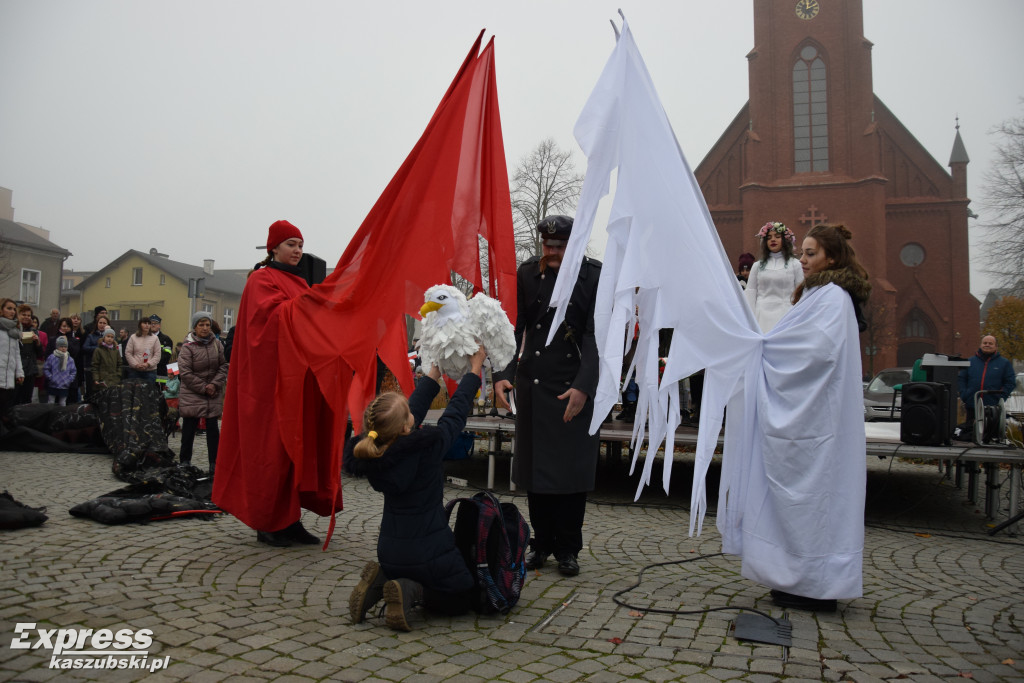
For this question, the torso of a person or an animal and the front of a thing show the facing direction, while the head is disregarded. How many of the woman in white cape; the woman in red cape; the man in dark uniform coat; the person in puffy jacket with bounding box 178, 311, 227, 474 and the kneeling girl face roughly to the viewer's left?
1

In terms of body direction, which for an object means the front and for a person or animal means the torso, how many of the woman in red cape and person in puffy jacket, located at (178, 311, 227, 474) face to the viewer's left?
0

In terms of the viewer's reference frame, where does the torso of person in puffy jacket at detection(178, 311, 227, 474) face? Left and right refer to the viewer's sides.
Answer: facing the viewer and to the right of the viewer

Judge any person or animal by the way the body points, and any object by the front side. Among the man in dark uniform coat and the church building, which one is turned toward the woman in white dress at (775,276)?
the church building

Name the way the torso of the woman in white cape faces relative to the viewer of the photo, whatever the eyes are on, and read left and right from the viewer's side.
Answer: facing to the left of the viewer

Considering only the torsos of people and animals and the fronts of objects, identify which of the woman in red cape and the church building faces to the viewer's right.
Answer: the woman in red cape

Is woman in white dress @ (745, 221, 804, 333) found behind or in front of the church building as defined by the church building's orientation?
in front

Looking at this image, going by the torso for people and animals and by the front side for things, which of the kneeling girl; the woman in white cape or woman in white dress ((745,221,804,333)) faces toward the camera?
the woman in white dress

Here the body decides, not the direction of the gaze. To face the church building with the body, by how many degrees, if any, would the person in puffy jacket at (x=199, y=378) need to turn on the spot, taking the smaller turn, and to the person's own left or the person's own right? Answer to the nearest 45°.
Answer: approximately 90° to the person's own left

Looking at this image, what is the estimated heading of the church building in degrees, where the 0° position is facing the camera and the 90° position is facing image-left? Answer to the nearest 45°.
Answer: approximately 0°

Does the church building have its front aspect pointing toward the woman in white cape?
yes

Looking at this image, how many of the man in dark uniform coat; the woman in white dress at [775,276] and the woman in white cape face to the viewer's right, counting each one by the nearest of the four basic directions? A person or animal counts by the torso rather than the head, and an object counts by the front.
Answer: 0

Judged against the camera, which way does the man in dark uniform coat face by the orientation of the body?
toward the camera

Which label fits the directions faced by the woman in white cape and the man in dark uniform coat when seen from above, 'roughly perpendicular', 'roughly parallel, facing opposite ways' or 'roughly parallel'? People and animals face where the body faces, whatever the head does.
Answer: roughly perpendicular

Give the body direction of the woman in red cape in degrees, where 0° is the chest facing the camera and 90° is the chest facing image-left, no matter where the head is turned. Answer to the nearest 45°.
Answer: approximately 270°

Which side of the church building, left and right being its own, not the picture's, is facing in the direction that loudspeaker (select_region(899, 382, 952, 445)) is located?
front

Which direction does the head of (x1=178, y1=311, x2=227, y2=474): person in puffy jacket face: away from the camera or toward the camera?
toward the camera

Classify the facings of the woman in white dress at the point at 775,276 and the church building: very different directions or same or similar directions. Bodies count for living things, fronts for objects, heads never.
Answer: same or similar directions

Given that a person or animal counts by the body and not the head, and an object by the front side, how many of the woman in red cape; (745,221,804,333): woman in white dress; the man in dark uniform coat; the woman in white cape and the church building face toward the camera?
3
